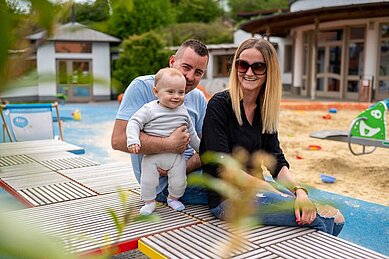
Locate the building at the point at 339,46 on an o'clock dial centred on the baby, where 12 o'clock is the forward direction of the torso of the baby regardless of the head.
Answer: The building is roughly at 7 o'clock from the baby.

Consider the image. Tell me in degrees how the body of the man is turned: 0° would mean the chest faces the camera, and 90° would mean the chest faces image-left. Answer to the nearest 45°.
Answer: approximately 315°

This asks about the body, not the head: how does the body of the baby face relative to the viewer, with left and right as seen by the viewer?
facing the viewer

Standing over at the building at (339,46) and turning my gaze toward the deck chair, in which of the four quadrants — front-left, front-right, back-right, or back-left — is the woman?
front-left

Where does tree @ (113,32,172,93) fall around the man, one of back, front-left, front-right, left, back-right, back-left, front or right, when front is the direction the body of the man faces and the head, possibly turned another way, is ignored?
back-left

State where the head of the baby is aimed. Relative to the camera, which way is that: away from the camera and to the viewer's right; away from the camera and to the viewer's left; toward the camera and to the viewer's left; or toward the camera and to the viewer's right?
toward the camera and to the viewer's right

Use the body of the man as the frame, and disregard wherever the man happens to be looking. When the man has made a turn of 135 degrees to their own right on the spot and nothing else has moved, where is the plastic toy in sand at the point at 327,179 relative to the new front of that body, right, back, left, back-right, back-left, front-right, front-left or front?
back-right

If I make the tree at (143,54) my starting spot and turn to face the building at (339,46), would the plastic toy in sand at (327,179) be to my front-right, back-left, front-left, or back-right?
front-right

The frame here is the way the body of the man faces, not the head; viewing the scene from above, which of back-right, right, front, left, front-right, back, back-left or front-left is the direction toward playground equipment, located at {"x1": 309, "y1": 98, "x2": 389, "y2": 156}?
left

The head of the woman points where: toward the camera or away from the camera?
toward the camera

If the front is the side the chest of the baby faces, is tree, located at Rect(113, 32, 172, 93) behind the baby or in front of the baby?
behind
